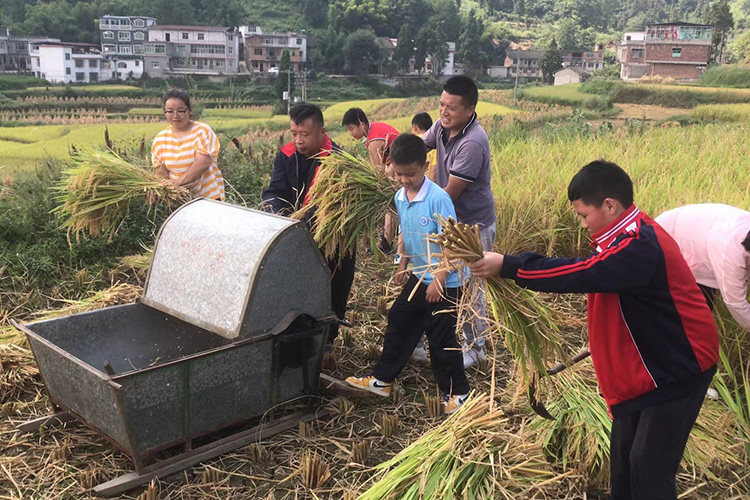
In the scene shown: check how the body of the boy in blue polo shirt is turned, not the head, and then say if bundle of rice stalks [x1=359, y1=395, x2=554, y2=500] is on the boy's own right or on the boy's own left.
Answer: on the boy's own left

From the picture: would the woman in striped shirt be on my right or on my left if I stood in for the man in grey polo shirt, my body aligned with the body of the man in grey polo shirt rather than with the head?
on my right

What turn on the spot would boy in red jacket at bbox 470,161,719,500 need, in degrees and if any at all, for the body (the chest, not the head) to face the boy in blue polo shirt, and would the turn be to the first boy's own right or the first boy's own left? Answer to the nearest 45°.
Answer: approximately 45° to the first boy's own right

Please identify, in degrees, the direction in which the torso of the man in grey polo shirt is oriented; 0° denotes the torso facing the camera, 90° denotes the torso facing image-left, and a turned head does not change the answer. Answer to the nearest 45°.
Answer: approximately 45°

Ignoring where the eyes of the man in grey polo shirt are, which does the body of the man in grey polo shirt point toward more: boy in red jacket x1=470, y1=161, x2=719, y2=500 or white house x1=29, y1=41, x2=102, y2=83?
the boy in red jacket

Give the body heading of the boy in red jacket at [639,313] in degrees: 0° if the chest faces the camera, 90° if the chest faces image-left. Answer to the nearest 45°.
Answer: approximately 90°

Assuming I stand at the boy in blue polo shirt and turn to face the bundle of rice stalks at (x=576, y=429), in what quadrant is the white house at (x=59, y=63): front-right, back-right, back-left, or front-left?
back-left
